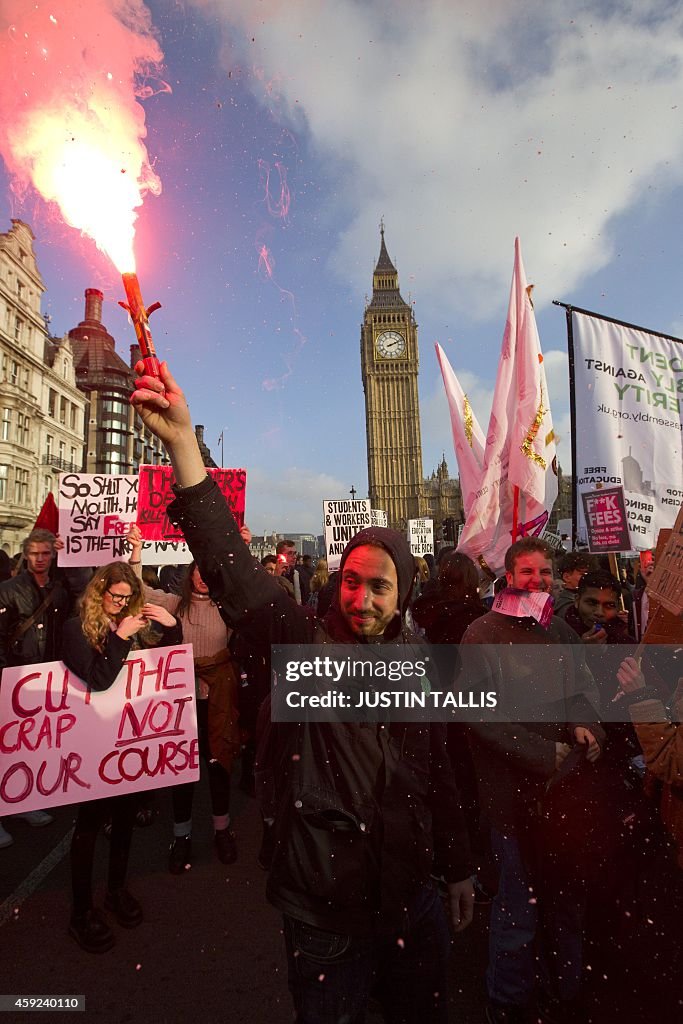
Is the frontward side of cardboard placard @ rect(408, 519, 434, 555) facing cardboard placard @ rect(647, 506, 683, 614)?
yes

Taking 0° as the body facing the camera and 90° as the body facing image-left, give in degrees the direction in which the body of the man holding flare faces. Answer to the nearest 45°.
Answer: approximately 0°

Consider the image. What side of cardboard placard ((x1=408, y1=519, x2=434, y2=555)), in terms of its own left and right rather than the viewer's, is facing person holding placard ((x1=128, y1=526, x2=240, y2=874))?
front

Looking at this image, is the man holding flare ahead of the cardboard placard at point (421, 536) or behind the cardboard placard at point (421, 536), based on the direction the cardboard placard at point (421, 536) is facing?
ahead

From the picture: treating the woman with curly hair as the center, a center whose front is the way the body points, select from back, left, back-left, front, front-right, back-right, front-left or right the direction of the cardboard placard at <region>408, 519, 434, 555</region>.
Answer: left

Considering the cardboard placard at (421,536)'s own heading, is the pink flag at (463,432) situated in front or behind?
in front

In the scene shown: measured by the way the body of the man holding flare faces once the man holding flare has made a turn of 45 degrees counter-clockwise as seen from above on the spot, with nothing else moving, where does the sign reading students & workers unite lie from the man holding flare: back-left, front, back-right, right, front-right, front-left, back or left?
back-left
